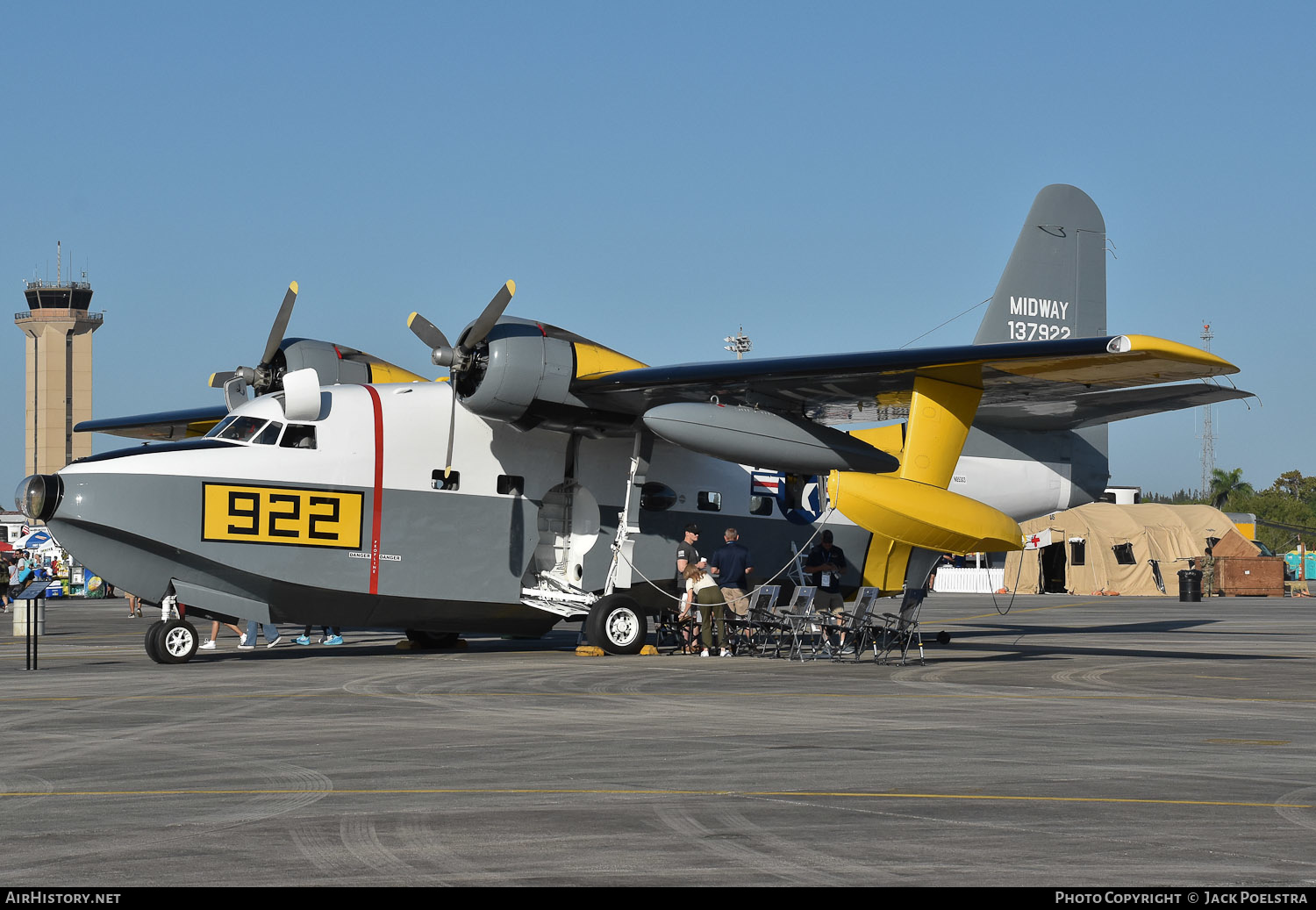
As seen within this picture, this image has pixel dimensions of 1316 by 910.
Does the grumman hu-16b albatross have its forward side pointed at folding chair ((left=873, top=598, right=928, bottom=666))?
no

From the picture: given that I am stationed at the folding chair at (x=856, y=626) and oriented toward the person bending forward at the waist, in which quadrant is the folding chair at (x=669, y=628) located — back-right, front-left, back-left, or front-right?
front-right

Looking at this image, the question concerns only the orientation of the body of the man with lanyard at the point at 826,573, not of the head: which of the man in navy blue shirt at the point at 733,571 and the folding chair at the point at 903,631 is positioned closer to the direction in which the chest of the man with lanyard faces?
the folding chair

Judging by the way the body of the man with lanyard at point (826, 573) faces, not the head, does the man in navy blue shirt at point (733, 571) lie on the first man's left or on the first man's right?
on the first man's right

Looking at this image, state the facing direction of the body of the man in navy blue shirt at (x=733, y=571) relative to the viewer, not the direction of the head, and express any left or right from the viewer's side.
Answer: facing away from the viewer

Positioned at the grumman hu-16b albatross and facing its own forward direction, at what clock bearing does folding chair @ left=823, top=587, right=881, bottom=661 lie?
The folding chair is roughly at 7 o'clock from the grumman hu-16b albatross.

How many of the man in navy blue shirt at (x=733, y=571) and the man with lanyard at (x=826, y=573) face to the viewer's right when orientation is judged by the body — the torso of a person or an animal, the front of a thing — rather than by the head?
0

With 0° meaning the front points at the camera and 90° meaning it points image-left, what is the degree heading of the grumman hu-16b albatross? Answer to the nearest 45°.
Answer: approximately 45°

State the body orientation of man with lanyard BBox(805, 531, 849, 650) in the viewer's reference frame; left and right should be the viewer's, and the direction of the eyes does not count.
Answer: facing the viewer
